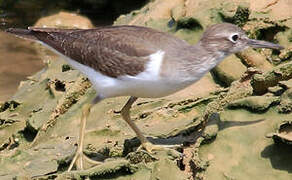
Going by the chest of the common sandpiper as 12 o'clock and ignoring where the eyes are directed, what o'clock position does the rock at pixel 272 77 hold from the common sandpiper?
The rock is roughly at 12 o'clock from the common sandpiper.

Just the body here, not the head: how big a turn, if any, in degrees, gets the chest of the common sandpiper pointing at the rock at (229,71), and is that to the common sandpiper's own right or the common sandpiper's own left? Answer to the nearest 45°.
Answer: approximately 45° to the common sandpiper's own left

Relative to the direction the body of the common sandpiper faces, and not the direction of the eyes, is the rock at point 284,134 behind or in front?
in front

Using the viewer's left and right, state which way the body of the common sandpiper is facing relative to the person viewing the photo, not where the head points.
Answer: facing to the right of the viewer

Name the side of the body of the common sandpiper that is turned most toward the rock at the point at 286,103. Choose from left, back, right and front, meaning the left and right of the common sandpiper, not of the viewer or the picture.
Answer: front

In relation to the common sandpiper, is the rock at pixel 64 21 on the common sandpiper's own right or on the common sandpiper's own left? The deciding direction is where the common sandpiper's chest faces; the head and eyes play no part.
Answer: on the common sandpiper's own left
